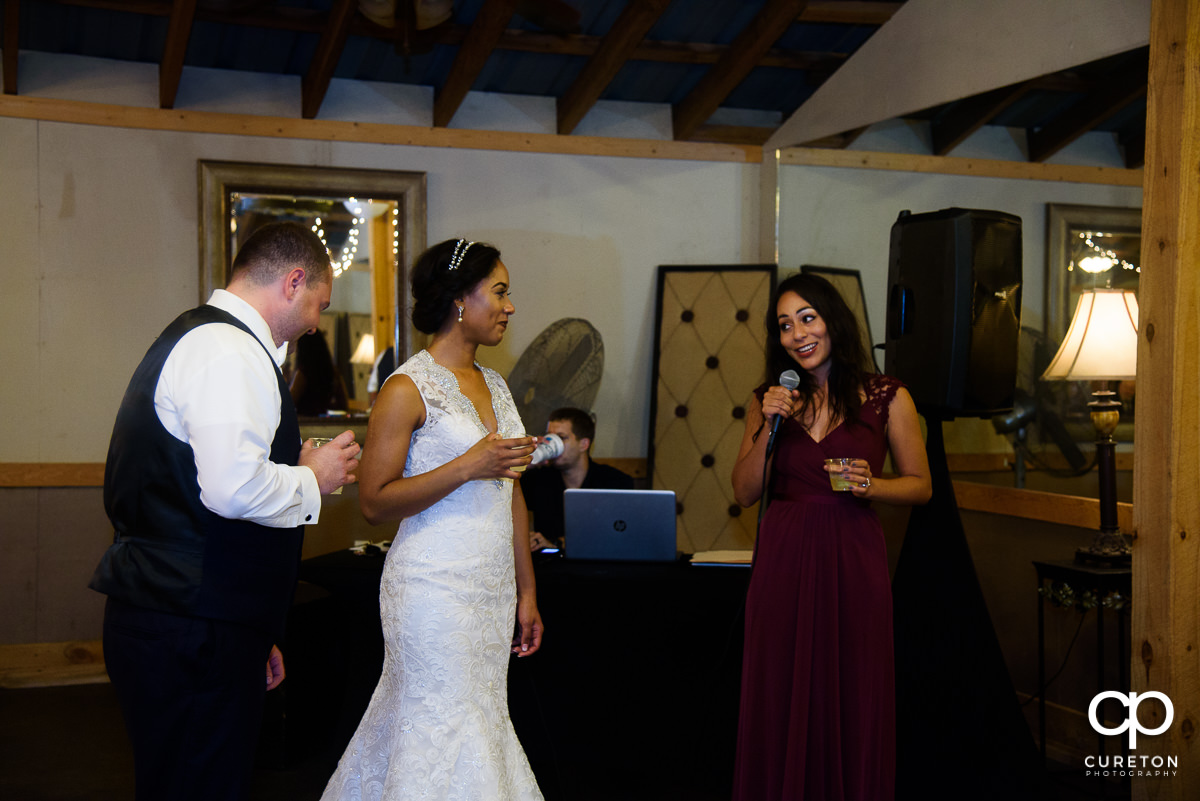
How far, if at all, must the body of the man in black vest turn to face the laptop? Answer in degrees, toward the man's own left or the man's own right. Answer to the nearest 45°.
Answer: approximately 45° to the man's own left

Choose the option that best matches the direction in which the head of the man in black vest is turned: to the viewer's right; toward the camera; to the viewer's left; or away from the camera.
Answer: to the viewer's right

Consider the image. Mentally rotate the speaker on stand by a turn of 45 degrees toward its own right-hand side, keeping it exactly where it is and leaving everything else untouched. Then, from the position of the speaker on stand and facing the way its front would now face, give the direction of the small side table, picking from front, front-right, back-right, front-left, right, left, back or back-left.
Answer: back-left

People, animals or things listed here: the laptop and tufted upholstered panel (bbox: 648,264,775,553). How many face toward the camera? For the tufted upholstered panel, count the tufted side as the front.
1

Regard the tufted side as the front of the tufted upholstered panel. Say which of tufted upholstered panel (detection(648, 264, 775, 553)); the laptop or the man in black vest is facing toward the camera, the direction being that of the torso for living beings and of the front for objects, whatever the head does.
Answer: the tufted upholstered panel

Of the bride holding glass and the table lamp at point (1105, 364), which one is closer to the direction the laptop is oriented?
the table lamp

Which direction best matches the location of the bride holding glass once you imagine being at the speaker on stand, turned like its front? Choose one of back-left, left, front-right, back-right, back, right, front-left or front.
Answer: right

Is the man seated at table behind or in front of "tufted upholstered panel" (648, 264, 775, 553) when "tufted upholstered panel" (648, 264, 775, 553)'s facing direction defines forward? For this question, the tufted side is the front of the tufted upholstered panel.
in front

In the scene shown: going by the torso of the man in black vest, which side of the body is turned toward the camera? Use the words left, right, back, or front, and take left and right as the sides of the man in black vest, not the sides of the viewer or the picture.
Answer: right

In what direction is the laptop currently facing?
away from the camera

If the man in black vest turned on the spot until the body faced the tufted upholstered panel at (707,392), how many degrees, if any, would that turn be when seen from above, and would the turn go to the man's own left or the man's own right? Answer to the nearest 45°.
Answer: approximately 45° to the man's own left

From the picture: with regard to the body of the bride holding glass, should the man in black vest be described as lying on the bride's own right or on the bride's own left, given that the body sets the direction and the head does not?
on the bride's own right
